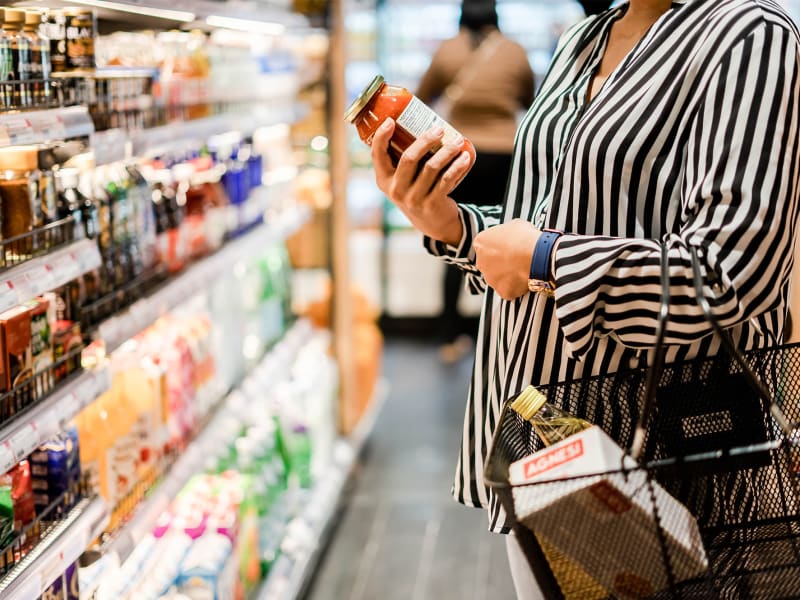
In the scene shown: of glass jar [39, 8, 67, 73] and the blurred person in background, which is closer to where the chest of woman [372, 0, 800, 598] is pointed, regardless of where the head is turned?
the glass jar

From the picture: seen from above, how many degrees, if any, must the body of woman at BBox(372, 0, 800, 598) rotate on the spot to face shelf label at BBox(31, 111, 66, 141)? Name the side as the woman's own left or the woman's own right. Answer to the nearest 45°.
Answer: approximately 45° to the woman's own right

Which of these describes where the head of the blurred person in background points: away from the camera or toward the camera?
away from the camera

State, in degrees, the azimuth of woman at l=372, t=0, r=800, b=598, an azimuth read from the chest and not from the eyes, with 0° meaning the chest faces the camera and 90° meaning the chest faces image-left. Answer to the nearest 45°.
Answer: approximately 45°
